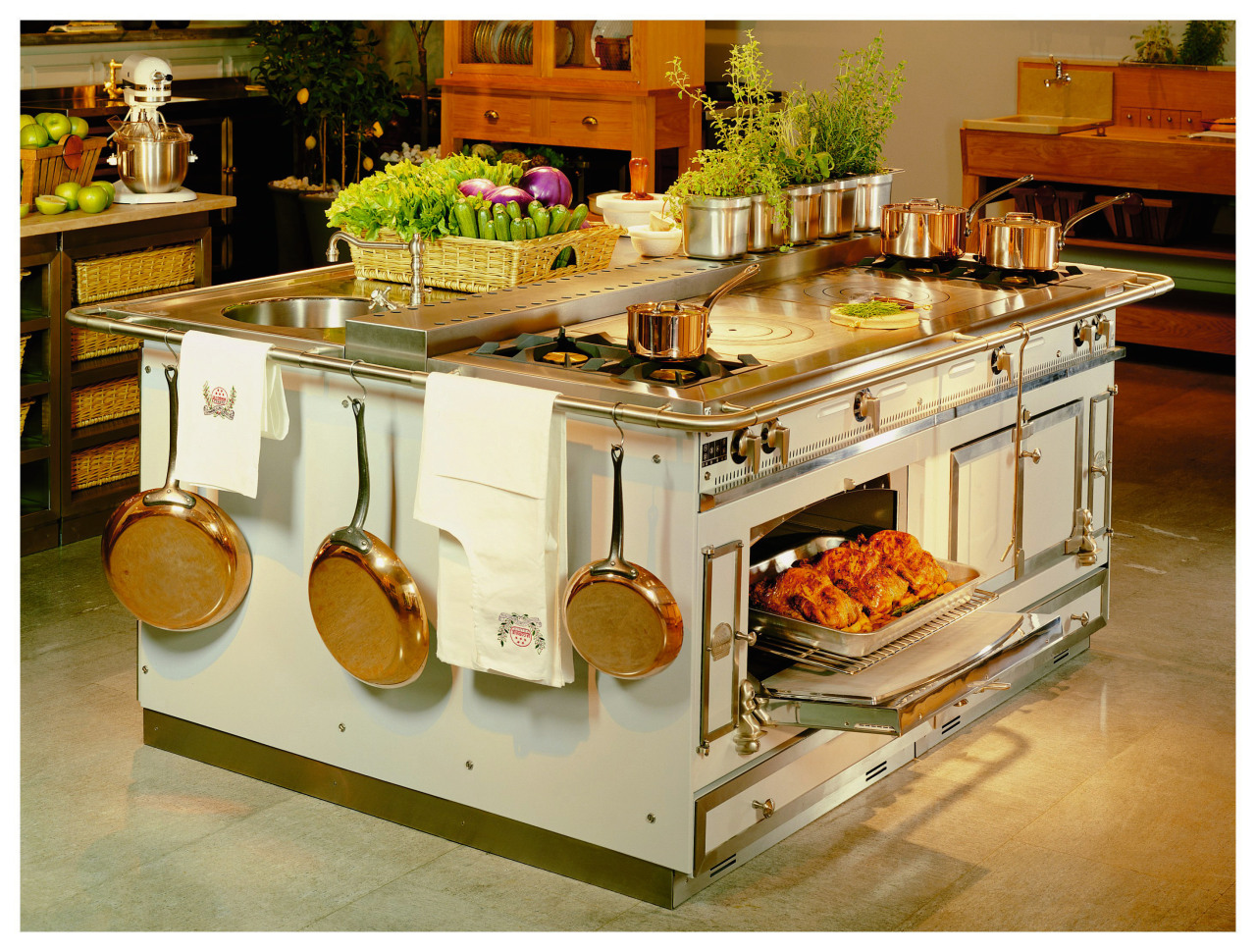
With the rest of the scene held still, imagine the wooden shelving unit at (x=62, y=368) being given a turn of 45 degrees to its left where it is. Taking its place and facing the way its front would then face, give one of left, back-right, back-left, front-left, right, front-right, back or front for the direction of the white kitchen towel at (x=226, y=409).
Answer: right

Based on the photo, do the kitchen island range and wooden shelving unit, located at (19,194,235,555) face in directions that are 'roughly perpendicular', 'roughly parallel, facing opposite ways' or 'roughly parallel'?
roughly parallel

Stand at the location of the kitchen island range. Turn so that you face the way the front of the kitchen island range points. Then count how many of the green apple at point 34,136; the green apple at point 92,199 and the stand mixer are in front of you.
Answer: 0

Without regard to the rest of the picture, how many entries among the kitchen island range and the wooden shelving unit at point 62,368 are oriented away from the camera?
0

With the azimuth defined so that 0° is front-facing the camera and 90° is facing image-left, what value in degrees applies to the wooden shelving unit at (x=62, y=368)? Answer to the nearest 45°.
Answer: approximately 315°

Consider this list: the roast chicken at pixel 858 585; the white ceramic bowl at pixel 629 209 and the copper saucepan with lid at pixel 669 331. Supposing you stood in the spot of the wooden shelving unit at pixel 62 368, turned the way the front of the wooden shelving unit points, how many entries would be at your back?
0

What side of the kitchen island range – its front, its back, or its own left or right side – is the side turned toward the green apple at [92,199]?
back

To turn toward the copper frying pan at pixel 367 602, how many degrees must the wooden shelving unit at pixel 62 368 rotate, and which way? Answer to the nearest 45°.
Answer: approximately 45° to its right

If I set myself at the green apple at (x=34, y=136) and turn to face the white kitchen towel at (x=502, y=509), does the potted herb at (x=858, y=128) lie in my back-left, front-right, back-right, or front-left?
front-left

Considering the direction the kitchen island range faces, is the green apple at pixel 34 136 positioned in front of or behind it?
behind
